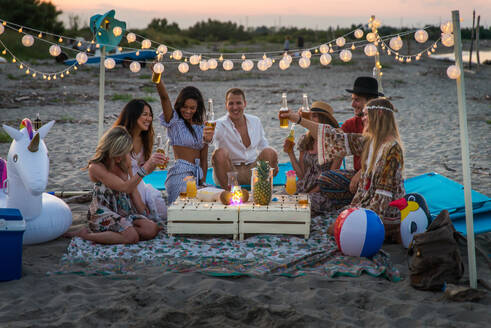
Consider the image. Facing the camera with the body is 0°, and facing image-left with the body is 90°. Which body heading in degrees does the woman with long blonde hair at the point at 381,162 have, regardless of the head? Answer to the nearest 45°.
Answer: approximately 90°

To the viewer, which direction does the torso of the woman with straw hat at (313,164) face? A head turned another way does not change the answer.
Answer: to the viewer's left

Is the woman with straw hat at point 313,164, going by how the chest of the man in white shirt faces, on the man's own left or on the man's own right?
on the man's own left

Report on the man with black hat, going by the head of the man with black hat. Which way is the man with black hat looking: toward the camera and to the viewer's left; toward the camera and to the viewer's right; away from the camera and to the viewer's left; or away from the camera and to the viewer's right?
toward the camera and to the viewer's left

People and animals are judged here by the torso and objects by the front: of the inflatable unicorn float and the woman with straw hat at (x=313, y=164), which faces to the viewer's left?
the woman with straw hat

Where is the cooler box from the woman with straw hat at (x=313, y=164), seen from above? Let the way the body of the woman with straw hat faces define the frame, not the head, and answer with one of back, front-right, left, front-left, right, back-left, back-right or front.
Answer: front-left

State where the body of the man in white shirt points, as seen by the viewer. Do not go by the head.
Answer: toward the camera

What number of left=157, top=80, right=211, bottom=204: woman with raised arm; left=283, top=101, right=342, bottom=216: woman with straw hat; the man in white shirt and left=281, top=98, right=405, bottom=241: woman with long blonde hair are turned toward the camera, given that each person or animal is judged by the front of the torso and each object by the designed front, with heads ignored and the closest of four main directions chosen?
2

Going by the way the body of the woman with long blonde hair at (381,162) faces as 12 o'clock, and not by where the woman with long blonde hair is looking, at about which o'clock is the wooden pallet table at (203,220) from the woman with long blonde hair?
The wooden pallet table is roughly at 12 o'clock from the woman with long blonde hair.

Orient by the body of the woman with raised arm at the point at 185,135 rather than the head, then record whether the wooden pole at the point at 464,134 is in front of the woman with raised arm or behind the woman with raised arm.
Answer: in front

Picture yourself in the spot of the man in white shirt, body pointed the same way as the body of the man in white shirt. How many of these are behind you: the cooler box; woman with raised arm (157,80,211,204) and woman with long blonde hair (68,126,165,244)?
0

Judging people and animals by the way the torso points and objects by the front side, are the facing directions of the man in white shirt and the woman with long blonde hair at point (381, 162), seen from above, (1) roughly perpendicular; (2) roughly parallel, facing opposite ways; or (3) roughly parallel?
roughly perpendicular

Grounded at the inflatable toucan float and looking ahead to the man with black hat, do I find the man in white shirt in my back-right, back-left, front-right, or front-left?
front-left

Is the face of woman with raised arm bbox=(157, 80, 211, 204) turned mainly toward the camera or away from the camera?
toward the camera

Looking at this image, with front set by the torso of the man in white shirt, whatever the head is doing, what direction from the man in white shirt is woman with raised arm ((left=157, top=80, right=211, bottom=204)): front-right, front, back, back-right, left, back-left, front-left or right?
front-right

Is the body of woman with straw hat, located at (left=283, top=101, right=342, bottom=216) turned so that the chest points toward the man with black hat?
no

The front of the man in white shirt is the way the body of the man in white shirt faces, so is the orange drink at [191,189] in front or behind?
in front

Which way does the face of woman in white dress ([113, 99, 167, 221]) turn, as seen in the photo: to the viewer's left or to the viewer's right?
to the viewer's right

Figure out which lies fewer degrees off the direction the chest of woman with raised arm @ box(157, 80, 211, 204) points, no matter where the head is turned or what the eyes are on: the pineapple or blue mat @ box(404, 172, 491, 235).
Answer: the pineapple
